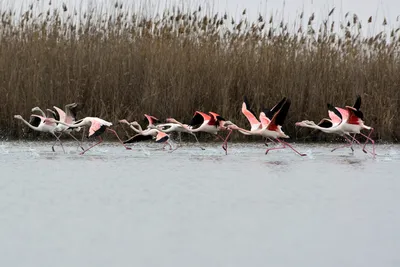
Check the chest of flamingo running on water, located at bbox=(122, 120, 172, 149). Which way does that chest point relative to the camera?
to the viewer's left

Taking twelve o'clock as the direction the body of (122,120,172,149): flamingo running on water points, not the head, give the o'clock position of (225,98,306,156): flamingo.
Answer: The flamingo is roughly at 6 o'clock from the flamingo running on water.

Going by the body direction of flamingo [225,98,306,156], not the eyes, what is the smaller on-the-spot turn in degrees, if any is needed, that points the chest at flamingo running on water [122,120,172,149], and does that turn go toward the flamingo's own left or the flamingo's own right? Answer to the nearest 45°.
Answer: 0° — it already faces it

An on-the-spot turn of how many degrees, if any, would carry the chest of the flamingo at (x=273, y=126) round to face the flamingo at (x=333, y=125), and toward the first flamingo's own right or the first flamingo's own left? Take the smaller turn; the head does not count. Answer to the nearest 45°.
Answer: approximately 135° to the first flamingo's own right

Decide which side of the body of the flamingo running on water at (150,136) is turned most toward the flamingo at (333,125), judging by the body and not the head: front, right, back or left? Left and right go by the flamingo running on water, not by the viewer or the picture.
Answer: back

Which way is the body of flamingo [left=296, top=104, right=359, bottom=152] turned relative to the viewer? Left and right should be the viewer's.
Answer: facing to the left of the viewer

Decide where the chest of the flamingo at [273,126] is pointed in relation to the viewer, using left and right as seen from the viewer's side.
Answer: facing to the left of the viewer

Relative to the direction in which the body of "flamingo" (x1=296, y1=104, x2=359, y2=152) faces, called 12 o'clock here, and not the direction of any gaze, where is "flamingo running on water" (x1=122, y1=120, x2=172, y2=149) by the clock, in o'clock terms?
The flamingo running on water is roughly at 11 o'clock from the flamingo.
